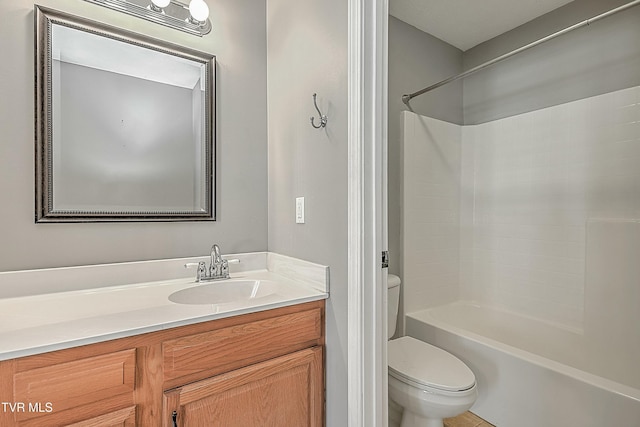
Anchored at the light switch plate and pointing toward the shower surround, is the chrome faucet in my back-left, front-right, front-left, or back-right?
back-left

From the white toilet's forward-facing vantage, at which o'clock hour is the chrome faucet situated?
The chrome faucet is roughly at 4 o'clock from the white toilet.

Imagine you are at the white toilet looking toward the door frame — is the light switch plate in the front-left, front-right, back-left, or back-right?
front-right

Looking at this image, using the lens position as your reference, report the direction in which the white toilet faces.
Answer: facing the viewer and to the right of the viewer

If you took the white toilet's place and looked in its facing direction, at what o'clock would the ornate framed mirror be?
The ornate framed mirror is roughly at 4 o'clock from the white toilet.

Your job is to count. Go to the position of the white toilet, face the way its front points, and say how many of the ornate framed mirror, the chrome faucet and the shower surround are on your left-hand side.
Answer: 1

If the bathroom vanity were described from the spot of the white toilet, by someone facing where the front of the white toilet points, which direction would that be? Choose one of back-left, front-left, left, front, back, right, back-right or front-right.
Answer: right
